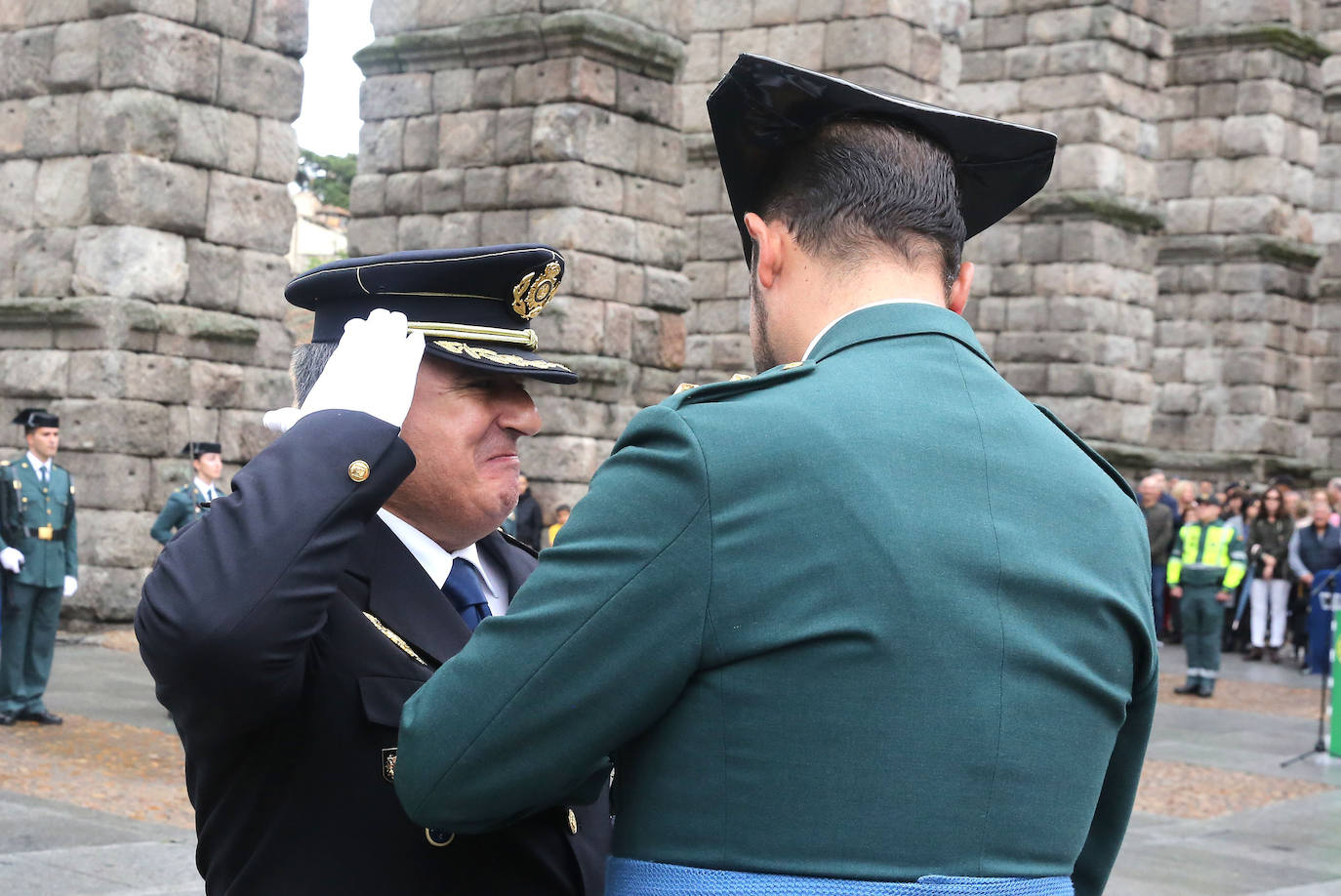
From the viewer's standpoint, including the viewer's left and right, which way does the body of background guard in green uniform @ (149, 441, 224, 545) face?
facing the viewer and to the right of the viewer

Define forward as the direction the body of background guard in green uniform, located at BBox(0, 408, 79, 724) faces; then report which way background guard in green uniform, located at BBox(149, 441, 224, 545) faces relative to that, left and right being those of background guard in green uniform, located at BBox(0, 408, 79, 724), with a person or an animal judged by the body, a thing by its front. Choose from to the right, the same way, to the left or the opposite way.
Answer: the same way

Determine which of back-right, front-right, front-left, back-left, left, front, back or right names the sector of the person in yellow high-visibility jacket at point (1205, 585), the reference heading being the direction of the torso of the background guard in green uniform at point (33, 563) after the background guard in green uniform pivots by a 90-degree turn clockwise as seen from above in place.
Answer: back-left

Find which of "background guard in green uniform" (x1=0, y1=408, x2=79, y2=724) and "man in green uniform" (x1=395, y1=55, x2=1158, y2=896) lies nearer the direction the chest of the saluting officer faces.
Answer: the man in green uniform

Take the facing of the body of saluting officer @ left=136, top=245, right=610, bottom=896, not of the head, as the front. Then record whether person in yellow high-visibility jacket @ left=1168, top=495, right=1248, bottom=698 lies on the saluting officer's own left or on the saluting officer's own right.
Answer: on the saluting officer's own left

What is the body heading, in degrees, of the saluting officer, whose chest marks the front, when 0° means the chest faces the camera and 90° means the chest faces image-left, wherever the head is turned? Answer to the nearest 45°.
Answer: approximately 315°

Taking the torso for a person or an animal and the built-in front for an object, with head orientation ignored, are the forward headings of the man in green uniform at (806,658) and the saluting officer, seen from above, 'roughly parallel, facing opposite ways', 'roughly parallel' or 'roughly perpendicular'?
roughly parallel, facing opposite ways

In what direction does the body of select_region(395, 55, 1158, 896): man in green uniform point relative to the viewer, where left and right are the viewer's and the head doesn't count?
facing away from the viewer and to the left of the viewer

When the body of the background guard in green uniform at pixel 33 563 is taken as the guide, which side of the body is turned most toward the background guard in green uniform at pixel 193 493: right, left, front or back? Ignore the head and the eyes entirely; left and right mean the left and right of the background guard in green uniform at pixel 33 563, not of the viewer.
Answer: left

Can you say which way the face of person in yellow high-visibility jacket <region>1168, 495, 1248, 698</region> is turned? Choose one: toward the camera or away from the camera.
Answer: toward the camera

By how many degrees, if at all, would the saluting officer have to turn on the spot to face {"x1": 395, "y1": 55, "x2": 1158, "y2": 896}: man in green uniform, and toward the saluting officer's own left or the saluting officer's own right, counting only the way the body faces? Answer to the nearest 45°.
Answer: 0° — they already face them

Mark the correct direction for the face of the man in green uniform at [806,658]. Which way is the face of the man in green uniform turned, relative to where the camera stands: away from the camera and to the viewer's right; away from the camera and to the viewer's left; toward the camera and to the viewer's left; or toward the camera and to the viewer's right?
away from the camera and to the viewer's left

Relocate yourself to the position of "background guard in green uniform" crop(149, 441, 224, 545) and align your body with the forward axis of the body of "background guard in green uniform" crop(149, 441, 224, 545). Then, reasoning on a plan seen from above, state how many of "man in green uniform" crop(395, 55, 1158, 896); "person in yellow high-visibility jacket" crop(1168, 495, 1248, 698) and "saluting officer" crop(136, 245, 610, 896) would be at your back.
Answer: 0
